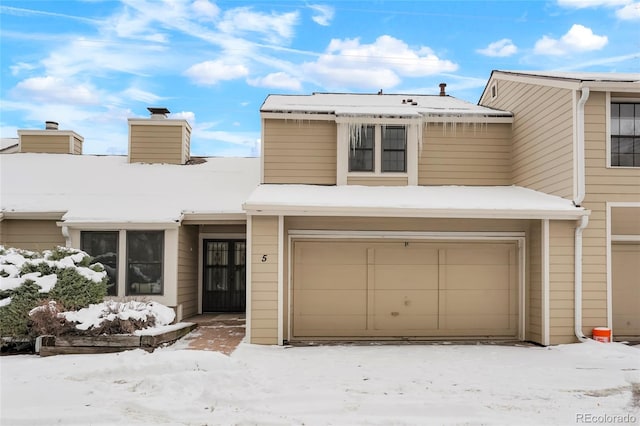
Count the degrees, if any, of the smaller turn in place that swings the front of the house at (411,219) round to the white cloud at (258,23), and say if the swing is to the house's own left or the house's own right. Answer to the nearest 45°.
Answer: approximately 135° to the house's own right

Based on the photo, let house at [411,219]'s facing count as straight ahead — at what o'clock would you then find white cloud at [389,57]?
The white cloud is roughly at 6 o'clock from the house.

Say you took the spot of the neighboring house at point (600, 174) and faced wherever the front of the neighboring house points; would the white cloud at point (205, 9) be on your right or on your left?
on your right

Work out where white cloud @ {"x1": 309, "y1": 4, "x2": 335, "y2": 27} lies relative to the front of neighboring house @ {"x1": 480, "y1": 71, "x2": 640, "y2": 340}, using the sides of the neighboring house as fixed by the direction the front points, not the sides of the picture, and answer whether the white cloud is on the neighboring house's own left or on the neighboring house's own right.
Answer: on the neighboring house's own right

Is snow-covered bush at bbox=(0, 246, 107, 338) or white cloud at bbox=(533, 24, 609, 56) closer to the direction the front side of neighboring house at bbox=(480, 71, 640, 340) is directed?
the snow-covered bush

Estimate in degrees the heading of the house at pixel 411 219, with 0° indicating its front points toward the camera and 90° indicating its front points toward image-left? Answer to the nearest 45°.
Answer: approximately 0°
